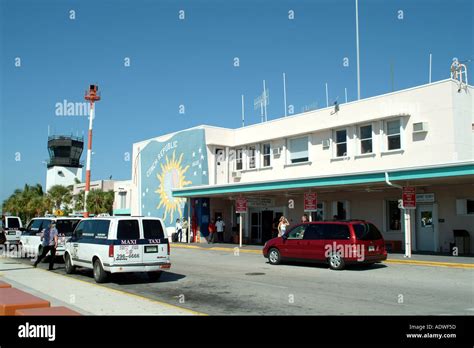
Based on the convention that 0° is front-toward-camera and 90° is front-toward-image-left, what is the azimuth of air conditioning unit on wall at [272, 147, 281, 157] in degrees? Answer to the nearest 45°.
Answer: approximately 45°

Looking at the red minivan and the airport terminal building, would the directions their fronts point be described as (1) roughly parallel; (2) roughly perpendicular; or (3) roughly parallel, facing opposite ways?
roughly perpendicular

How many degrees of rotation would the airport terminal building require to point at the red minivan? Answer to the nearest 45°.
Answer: approximately 45° to its left

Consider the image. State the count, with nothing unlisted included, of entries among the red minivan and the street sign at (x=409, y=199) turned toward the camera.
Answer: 1

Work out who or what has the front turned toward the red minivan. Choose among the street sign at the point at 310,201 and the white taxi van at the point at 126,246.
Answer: the street sign

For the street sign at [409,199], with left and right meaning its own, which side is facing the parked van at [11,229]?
right

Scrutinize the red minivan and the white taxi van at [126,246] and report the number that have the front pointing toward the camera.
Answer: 0

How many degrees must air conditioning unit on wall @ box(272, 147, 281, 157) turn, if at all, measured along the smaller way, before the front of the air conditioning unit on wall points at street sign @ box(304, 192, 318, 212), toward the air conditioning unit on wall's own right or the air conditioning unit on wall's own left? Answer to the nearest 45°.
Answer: approximately 45° to the air conditioning unit on wall's own left

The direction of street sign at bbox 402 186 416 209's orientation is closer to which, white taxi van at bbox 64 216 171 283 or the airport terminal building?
the white taxi van

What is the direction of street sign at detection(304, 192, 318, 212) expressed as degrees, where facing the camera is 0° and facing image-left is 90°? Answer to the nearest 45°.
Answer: approximately 0°

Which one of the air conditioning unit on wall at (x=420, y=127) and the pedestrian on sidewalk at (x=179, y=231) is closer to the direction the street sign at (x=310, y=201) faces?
the air conditioning unit on wall

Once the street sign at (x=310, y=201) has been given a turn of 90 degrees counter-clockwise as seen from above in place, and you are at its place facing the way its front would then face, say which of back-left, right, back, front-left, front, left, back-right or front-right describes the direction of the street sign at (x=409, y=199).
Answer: front-right

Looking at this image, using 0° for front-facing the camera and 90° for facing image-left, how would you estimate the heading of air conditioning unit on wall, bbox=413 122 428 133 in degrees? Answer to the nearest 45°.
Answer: approximately 45°
